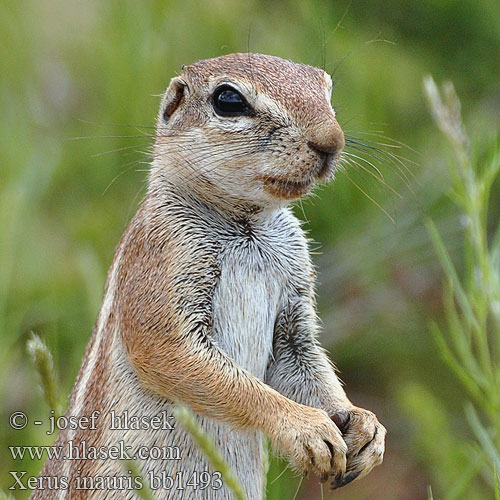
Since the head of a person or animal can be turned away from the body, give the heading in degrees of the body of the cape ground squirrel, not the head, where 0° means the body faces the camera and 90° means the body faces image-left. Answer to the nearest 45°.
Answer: approximately 315°
